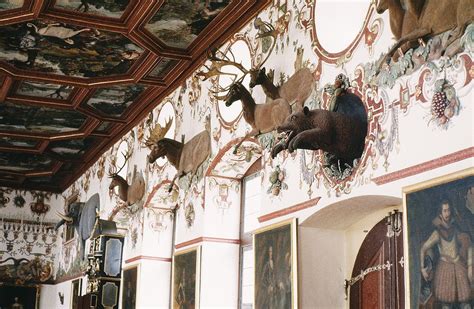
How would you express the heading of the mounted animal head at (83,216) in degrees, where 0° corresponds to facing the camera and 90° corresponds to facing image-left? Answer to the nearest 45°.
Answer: approximately 90°

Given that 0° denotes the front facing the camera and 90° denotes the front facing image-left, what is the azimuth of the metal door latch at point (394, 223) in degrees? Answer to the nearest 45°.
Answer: approximately 45°

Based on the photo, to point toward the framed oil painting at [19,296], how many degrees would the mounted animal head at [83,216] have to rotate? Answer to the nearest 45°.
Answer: approximately 90° to its right

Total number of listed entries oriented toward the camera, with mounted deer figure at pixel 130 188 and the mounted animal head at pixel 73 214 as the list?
0

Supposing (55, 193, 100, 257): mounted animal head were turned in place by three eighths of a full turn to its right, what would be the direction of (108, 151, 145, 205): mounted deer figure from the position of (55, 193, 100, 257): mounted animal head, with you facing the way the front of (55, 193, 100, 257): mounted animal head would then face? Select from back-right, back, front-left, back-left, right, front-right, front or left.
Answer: back-right

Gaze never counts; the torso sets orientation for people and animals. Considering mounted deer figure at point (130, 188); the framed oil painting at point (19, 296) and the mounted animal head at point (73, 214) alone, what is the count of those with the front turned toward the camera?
1

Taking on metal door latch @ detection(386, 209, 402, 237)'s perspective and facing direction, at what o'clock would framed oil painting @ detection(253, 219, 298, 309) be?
The framed oil painting is roughly at 3 o'clock from the metal door latch.

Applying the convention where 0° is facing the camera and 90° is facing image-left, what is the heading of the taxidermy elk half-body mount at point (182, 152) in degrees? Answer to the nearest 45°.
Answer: approximately 90°

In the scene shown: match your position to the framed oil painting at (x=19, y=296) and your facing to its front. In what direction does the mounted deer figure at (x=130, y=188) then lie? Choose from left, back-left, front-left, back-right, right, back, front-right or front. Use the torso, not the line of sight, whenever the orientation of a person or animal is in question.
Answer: front

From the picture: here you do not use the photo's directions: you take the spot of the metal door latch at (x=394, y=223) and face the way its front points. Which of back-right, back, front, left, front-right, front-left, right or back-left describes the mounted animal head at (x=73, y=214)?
right

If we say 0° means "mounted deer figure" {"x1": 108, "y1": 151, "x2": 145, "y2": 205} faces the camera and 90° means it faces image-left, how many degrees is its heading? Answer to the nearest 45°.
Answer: approximately 90°
